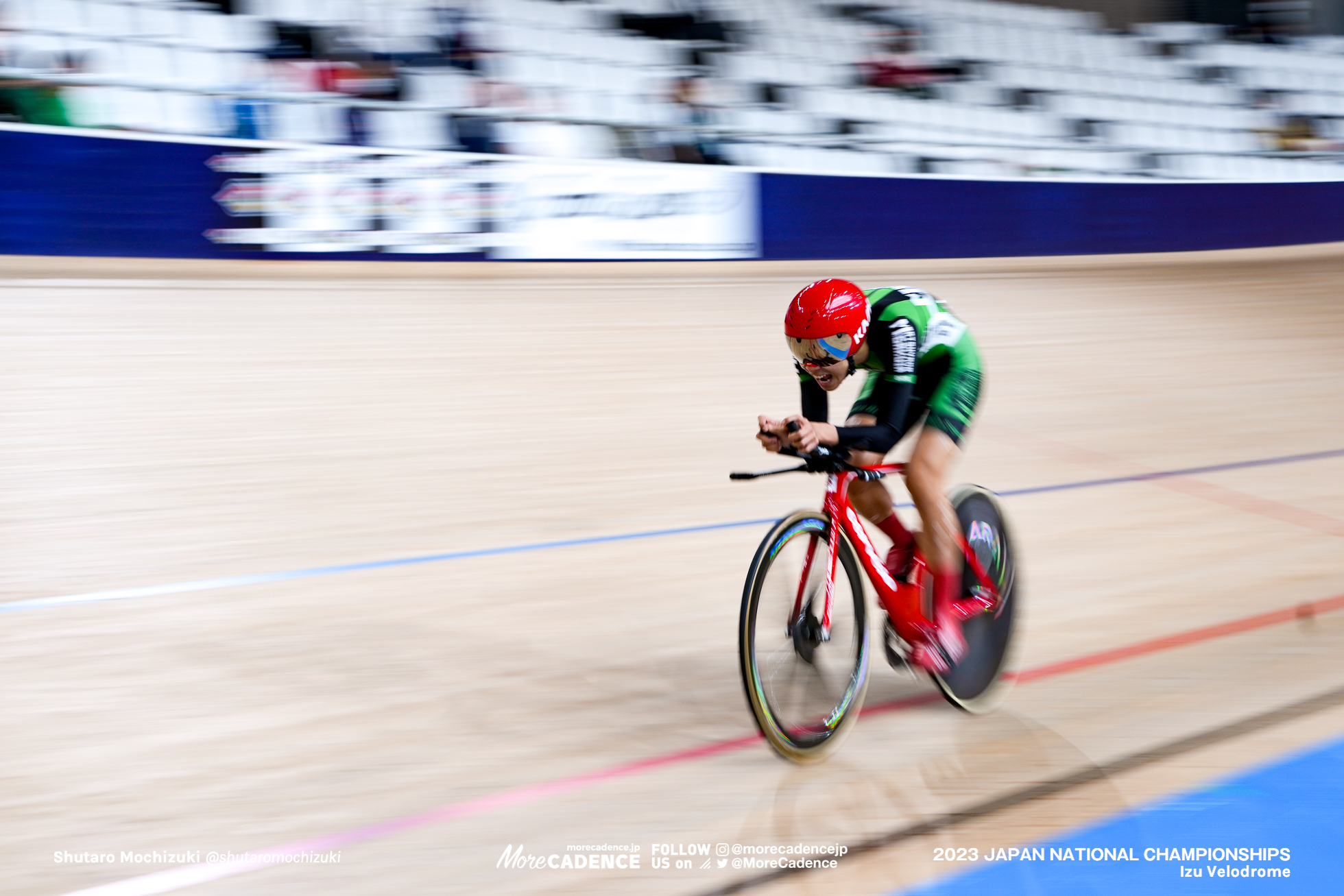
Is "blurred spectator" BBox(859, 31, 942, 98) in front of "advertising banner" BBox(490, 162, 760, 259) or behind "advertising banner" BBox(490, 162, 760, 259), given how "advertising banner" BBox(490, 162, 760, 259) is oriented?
behind

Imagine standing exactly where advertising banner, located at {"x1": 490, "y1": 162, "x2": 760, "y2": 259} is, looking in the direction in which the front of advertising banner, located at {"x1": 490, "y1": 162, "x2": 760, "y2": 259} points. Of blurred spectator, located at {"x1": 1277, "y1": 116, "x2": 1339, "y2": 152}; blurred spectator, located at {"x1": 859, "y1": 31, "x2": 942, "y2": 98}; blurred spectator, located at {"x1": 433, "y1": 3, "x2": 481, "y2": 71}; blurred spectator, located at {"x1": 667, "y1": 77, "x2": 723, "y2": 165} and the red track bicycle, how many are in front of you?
1

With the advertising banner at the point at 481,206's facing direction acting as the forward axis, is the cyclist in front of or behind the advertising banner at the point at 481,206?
in front

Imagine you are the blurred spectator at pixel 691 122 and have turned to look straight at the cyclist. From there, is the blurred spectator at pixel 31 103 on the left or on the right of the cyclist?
right

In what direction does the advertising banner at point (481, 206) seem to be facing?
toward the camera

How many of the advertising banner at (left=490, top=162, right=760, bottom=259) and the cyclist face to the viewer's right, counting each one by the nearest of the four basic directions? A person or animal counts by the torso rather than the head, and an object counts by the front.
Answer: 0

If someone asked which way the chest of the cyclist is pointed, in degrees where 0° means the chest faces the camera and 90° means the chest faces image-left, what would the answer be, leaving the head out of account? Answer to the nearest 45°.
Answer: approximately 45°

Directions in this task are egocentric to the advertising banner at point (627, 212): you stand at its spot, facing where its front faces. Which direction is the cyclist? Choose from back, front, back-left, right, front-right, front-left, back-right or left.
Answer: front

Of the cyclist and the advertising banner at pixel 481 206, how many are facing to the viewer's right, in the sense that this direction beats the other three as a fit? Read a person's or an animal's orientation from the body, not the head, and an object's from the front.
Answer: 0

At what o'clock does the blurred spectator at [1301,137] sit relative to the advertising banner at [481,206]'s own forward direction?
The blurred spectator is roughly at 8 o'clock from the advertising banner.

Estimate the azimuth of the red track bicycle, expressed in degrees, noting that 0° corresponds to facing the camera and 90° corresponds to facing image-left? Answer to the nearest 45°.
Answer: approximately 45°

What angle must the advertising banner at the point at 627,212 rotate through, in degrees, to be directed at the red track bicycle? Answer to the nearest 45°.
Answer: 0° — it already faces it

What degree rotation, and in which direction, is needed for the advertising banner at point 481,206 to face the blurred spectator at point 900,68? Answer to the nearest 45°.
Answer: approximately 135° to its left

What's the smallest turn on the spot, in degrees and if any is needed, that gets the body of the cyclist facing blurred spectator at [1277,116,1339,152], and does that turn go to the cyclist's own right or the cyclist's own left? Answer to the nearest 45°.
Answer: approximately 135° to the cyclist's own right

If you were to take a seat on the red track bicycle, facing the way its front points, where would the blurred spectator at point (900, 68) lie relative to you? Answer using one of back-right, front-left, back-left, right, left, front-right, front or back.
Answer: back-right

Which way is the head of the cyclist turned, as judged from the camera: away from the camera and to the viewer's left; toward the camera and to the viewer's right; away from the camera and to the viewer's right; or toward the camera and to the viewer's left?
toward the camera and to the viewer's left
